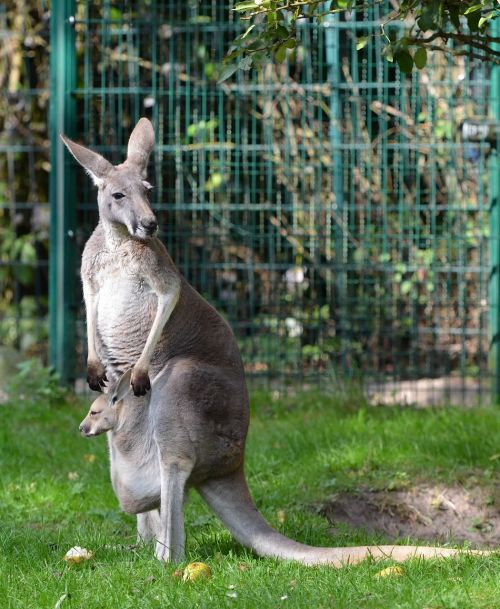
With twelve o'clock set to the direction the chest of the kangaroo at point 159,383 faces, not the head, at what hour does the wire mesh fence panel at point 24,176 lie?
The wire mesh fence panel is roughly at 4 o'clock from the kangaroo.

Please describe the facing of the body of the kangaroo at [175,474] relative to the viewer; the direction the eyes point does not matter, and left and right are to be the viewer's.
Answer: facing to the left of the viewer

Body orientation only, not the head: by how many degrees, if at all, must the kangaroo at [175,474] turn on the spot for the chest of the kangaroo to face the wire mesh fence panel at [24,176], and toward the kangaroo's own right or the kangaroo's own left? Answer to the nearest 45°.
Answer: approximately 90° to the kangaroo's own right

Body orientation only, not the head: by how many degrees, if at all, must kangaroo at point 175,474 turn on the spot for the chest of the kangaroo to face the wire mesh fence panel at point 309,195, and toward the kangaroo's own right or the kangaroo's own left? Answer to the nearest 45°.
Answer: approximately 90° to the kangaroo's own right

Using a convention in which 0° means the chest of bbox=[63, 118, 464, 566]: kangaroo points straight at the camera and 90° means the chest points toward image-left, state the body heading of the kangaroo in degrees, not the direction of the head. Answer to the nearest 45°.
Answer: approximately 45°
